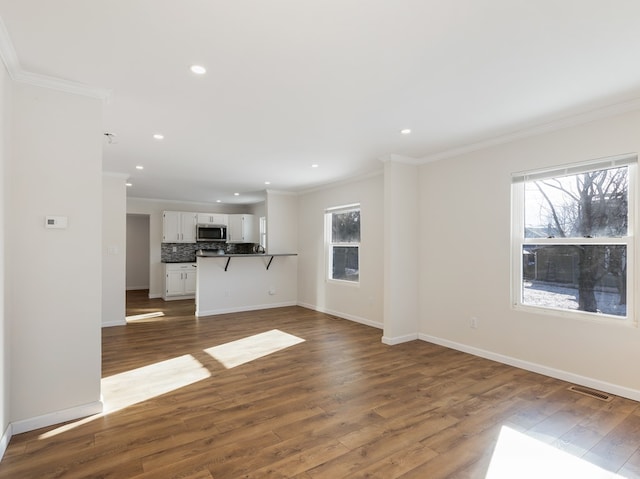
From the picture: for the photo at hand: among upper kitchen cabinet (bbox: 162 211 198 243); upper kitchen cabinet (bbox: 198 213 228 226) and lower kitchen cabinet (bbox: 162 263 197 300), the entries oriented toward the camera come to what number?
3

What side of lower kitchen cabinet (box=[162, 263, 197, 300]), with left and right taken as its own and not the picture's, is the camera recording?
front

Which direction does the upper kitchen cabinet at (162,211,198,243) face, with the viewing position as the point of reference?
facing the viewer

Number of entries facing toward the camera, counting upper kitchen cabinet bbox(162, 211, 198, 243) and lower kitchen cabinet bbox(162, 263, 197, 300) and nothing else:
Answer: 2

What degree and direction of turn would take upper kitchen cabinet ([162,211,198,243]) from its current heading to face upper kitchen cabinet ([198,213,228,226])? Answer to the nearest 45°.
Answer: approximately 90° to its left

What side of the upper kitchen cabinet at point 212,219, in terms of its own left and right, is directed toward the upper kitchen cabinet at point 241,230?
left

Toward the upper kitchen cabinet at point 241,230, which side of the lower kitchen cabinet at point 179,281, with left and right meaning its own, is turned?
left

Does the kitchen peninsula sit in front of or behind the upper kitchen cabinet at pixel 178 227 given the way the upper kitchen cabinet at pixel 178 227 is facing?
in front

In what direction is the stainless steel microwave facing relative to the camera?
toward the camera
